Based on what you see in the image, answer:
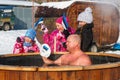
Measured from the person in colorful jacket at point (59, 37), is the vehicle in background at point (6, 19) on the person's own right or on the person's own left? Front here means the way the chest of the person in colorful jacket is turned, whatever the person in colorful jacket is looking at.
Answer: on the person's own right

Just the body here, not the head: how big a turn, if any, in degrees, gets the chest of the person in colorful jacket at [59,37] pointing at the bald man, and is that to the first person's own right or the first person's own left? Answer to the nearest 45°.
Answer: approximately 45° to the first person's own left

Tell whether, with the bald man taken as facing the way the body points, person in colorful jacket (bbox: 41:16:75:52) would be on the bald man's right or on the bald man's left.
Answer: on the bald man's right

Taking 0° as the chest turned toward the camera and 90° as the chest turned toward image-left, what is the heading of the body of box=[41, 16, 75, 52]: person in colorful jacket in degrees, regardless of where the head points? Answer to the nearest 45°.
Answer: approximately 45°

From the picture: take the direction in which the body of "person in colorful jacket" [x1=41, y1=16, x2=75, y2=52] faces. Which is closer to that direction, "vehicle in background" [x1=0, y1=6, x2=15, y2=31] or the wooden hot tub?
the wooden hot tub

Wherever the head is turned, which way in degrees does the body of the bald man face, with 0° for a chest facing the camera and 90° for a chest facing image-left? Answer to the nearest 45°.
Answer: approximately 45°
